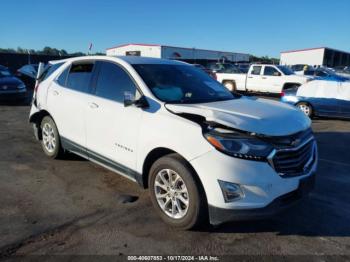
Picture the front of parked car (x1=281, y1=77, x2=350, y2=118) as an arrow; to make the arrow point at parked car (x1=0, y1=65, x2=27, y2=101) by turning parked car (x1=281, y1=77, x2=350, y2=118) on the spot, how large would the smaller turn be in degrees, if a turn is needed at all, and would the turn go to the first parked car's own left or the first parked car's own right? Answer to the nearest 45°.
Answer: approximately 180°

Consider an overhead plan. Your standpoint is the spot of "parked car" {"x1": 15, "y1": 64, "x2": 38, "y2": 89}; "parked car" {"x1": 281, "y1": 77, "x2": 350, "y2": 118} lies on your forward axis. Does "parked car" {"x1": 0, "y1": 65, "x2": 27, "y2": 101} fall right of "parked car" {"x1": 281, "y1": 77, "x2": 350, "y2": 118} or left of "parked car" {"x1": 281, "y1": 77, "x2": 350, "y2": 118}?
right

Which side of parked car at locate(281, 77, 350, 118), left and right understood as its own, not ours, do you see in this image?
right

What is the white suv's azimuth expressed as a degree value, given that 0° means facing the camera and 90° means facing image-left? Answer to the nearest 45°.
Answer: approximately 315°

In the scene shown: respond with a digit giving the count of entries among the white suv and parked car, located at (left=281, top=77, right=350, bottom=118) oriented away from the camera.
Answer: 0

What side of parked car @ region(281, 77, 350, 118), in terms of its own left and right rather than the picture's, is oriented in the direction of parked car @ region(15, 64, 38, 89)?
back

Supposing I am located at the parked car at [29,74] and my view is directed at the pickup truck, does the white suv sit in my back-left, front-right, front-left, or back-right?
front-right

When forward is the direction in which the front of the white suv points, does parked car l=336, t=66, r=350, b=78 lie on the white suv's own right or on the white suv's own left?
on the white suv's own left
